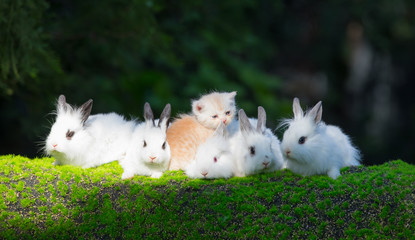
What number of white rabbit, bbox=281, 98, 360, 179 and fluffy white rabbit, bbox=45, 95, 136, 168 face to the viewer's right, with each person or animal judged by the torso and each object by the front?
0

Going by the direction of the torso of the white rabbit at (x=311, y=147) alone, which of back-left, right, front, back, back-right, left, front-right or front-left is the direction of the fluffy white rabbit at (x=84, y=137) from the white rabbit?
front-right

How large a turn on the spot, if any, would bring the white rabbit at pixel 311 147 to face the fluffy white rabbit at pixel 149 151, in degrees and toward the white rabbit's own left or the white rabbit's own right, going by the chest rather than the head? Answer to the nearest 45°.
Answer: approximately 45° to the white rabbit's own right

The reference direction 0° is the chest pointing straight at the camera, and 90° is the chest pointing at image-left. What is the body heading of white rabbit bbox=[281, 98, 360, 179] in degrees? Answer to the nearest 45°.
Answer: approximately 45°

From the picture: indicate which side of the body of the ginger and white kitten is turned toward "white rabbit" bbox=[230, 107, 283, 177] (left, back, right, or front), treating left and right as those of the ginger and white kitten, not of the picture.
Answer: front

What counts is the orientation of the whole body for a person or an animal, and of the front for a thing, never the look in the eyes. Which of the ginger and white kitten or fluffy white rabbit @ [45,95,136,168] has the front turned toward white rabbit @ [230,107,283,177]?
the ginger and white kitten

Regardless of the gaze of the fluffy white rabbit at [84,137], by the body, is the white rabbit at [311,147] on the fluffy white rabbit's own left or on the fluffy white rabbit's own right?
on the fluffy white rabbit's own left

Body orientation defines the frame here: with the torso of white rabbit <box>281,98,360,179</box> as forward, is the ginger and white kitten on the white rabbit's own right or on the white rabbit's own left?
on the white rabbit's own right
